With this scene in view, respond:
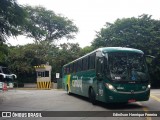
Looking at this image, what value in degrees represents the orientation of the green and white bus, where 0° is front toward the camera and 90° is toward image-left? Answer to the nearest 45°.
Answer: approximately 315°

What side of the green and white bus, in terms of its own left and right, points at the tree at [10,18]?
back

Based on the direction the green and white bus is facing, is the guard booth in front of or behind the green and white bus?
behind

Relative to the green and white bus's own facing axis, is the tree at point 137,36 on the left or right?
on its left
